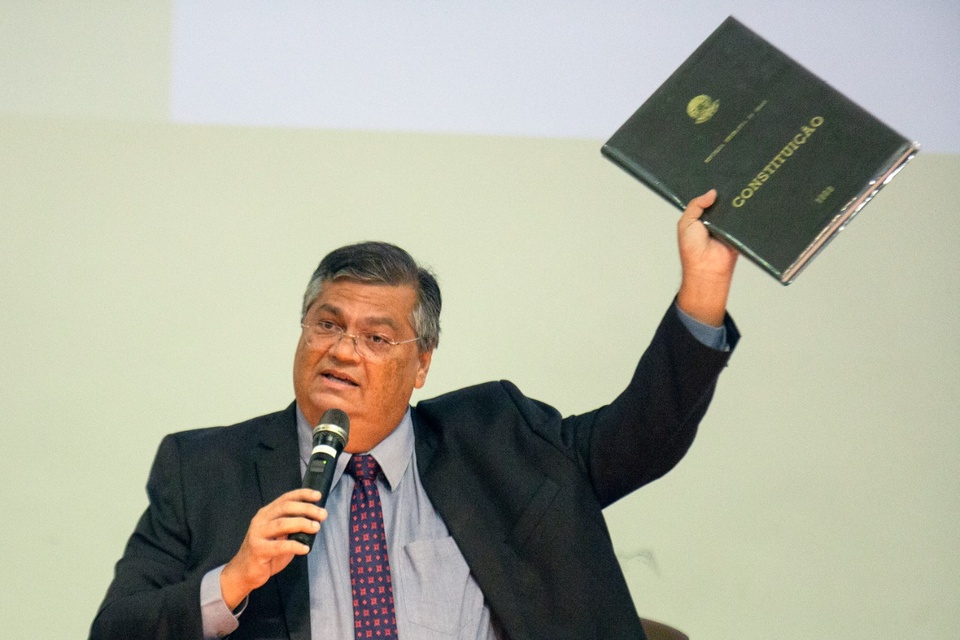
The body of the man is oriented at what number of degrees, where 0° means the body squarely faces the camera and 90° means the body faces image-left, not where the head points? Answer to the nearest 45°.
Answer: approximately 0°
